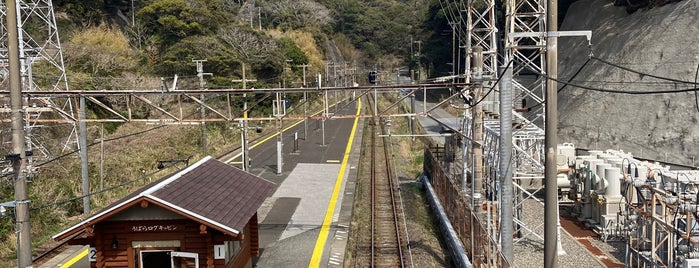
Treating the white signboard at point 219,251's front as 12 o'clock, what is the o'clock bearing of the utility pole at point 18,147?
The utility pole is roughly at 2 o'clock from the white signboard.

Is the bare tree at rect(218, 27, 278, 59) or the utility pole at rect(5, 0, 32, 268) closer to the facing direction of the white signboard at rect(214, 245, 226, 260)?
the utility pole

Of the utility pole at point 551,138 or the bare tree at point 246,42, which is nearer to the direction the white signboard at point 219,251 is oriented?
the utility pole

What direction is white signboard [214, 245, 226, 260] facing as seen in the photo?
toward the camera

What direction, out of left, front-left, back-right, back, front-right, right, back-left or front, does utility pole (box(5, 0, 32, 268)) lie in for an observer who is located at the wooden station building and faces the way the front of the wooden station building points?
front-right

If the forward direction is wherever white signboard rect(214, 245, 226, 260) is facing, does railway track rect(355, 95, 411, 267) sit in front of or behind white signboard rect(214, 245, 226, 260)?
behind

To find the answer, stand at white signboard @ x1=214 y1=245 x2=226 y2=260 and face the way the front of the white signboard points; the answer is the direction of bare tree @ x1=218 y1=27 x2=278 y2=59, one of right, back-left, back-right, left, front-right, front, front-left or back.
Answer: back

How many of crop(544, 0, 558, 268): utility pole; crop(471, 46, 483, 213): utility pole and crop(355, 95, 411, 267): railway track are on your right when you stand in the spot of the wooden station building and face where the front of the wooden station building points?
0

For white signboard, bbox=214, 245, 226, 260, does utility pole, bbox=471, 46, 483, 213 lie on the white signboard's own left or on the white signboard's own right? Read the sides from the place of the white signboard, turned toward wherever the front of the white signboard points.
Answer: on the white signboard's own left

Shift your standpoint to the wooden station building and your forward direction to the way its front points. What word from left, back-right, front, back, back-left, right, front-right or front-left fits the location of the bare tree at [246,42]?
back

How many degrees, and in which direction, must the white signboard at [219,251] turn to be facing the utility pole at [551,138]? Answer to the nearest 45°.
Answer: approximately 45° to its left

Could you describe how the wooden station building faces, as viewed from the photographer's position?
facing the viewer

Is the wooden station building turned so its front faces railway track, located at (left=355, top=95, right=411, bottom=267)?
no

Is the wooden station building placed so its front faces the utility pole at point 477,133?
no

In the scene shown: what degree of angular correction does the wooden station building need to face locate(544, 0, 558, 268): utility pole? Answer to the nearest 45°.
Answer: approximately 45° to its left
